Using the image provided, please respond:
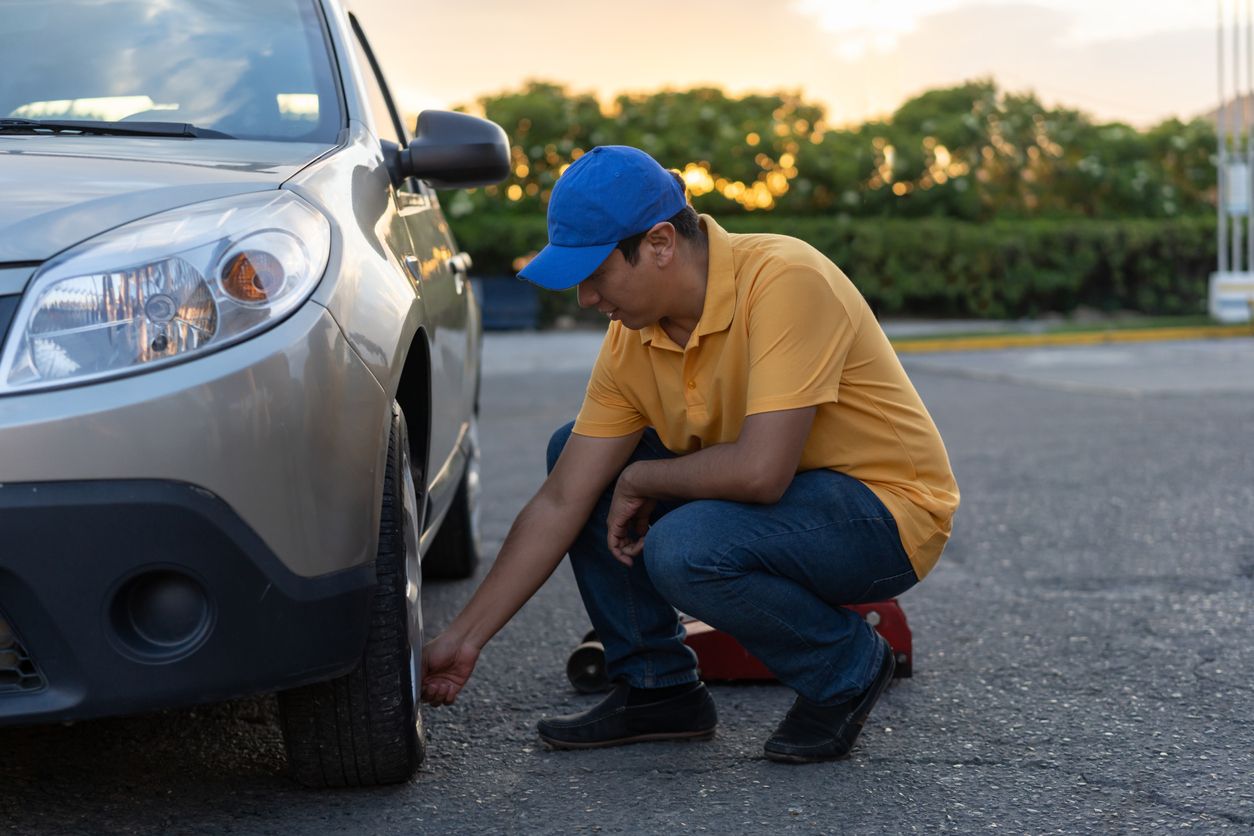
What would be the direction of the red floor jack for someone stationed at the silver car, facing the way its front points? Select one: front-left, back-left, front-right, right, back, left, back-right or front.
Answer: back-left

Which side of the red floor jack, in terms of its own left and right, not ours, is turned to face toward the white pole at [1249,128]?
right

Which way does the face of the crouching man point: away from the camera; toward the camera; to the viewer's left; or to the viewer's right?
to the viewer's left

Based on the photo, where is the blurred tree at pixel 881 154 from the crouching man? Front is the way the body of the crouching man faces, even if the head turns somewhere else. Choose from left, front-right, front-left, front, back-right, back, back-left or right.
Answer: back-right

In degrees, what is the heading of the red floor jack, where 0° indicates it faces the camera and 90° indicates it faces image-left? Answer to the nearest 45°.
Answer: approximately 90°

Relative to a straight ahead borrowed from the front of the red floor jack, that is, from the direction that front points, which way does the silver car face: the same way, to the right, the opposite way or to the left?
to the left

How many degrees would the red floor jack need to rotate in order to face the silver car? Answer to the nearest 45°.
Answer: approximately 45° to its left

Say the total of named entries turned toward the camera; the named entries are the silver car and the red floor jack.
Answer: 1

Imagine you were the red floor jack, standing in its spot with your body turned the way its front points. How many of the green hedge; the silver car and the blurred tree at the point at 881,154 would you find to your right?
2

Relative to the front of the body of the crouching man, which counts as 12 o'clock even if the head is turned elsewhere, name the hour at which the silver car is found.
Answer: The silver car is roughly at 12 o'clock from the crouching man.

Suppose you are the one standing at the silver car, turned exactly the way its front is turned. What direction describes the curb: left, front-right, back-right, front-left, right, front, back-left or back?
back-left
